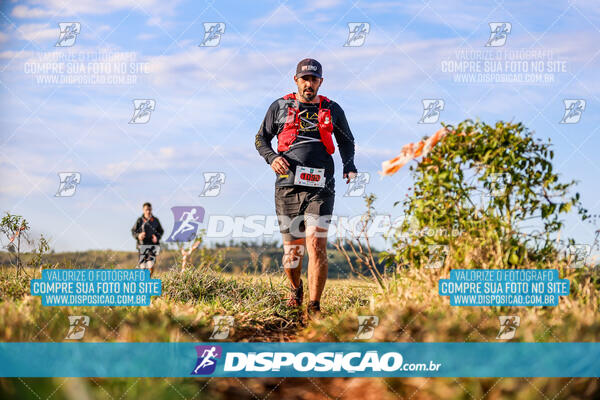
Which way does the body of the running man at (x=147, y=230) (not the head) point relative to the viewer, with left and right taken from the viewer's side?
facing the viewer

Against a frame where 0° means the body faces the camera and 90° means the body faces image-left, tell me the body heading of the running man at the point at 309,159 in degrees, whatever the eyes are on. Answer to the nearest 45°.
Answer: approximately 0°

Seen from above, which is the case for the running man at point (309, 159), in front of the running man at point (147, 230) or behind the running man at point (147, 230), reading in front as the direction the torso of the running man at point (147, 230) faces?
in front

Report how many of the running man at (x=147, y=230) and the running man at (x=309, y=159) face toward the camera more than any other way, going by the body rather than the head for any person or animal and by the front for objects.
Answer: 2

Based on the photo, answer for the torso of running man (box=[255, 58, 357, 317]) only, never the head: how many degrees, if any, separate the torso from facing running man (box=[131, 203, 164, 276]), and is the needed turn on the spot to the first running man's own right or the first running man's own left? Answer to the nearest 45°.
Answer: approximately 135° to the first running man's own right

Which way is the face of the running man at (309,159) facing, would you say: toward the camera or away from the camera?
toward the camera

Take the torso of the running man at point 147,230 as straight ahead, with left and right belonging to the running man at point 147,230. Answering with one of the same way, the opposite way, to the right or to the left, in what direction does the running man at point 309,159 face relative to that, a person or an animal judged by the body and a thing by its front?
the same way
